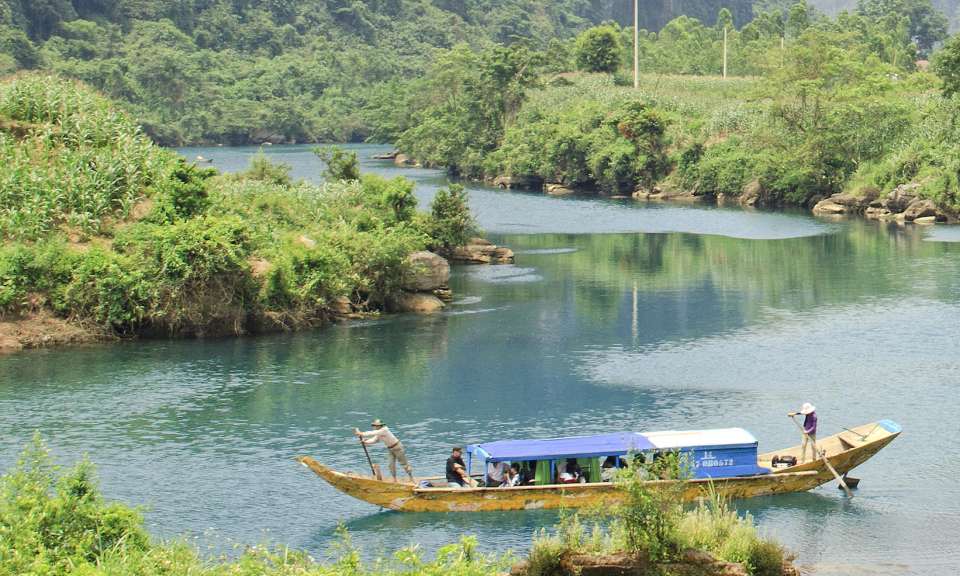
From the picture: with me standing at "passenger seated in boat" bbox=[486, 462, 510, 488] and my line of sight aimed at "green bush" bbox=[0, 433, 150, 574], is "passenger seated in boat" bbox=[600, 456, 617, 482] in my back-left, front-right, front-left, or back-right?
back-left
